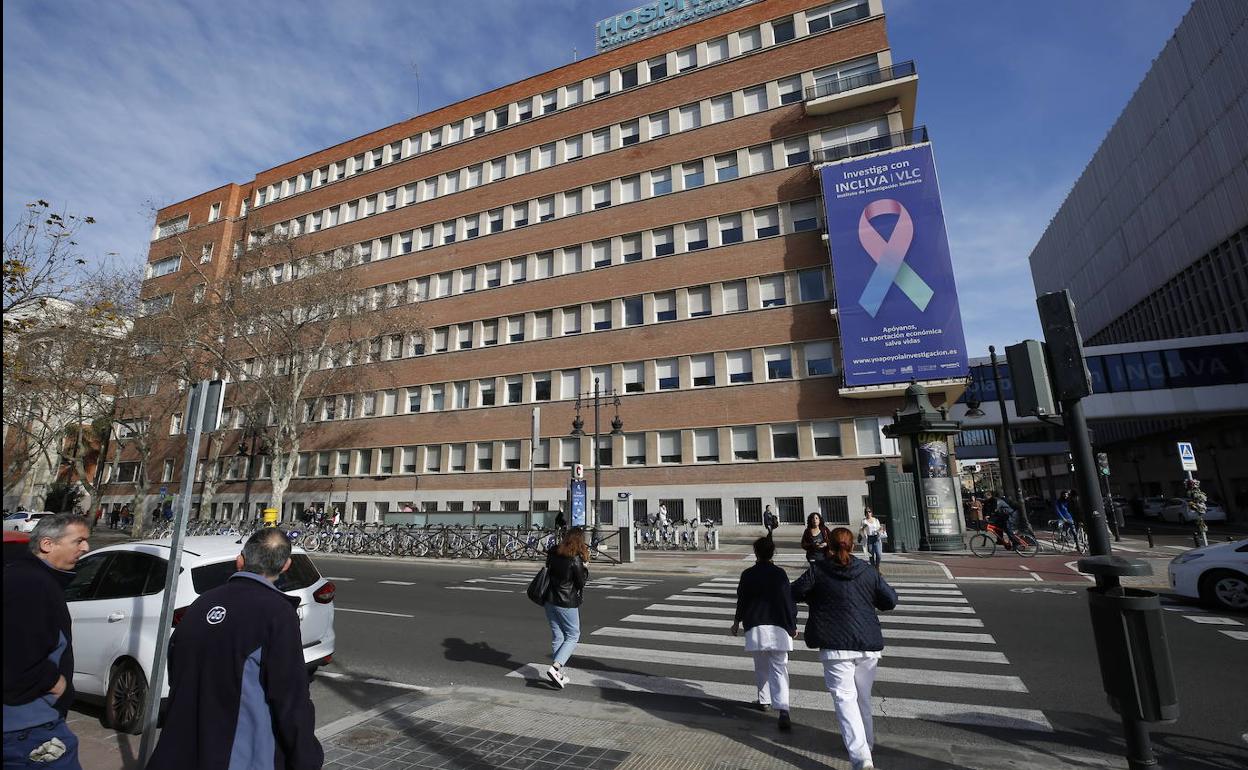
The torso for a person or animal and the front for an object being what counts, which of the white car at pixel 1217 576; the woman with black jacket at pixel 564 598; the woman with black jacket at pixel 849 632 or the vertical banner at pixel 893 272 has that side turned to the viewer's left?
the white car

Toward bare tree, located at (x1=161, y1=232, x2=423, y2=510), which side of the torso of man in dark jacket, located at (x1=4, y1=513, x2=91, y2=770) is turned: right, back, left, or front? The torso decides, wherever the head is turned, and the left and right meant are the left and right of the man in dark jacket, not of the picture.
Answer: left

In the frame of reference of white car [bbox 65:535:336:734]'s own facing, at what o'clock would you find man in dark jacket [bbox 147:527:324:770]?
The man in dark jacket is roughly at 7 o'clock from the white car.

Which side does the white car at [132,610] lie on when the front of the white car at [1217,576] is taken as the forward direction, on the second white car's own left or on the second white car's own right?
on the second white car's own left

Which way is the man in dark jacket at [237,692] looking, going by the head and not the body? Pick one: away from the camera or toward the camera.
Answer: away from the camera

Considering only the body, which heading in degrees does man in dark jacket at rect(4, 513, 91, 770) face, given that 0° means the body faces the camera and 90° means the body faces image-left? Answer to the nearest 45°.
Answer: approximately 270°

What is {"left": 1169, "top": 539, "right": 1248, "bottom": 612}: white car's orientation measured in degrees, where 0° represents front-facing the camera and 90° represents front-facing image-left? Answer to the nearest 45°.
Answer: approximately 90°

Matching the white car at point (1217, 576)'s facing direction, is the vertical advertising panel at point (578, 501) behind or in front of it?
in front

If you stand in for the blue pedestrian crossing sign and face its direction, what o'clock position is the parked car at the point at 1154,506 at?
The parked car is roughly at 6 o'clock from the blue pedestrian crossing sign.

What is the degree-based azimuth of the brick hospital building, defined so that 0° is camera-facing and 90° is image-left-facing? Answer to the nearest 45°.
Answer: approximately 45°

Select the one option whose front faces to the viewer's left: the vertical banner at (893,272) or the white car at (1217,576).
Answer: the white car

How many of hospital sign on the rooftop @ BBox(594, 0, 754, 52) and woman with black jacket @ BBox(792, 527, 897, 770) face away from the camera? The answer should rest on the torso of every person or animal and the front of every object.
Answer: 1

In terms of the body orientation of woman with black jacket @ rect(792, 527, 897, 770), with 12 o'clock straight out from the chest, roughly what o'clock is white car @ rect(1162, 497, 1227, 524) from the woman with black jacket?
The white car is roughly at 1 o'clock from the woman with black jacket.

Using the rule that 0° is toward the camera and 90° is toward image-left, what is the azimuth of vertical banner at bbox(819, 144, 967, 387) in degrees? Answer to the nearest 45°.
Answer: approximately 0°
